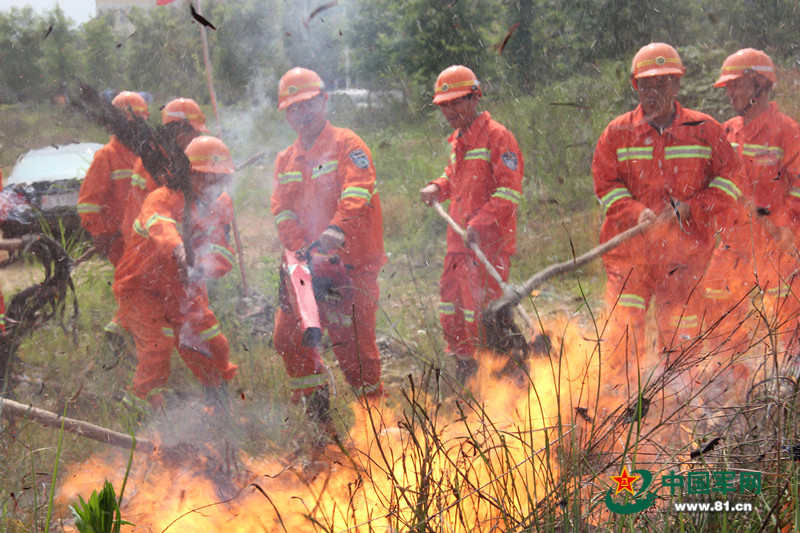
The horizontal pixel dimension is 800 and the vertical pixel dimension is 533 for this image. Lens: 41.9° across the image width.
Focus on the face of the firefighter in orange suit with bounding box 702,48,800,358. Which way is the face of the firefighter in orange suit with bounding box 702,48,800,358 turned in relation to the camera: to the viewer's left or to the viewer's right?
to the viewer's left

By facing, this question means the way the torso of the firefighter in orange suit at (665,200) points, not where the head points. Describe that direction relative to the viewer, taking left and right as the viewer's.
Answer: facing the viewer

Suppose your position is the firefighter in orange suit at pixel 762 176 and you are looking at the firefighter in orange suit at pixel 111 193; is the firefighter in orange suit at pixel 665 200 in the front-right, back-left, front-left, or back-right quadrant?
front-left

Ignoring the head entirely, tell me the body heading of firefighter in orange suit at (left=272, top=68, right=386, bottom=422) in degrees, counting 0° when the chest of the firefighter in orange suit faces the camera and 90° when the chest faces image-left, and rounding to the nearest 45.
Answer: approximately 45°

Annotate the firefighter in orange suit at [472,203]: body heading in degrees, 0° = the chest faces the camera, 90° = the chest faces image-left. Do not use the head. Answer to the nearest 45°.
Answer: approximately 45°

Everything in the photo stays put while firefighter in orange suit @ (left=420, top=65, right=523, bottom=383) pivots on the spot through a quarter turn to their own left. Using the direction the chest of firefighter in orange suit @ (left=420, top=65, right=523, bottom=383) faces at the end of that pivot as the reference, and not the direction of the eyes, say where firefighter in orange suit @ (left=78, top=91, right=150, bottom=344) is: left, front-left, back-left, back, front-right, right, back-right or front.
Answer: back-right

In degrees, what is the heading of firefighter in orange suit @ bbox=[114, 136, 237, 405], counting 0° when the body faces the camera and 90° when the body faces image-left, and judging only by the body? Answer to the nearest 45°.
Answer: approximately 315°

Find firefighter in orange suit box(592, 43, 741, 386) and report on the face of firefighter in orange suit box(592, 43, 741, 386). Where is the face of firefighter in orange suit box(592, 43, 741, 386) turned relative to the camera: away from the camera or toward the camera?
toward the camera

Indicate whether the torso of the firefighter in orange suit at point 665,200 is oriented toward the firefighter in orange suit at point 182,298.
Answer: no

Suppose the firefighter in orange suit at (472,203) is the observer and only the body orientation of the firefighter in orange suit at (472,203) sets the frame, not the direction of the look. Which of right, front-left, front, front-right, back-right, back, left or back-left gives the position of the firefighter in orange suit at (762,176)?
back-left

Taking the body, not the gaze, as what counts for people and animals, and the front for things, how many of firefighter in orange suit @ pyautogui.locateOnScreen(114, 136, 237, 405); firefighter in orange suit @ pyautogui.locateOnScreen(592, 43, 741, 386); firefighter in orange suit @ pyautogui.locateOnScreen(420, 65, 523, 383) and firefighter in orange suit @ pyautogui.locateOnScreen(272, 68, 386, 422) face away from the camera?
0

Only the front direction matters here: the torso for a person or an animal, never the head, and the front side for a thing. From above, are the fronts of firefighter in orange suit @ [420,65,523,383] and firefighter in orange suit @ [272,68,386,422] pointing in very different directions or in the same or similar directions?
same or similar directions

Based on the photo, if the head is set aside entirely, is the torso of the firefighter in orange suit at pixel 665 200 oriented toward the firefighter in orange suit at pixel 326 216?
no

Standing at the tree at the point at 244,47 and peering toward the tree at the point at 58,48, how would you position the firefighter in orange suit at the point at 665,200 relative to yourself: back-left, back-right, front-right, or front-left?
back-left
